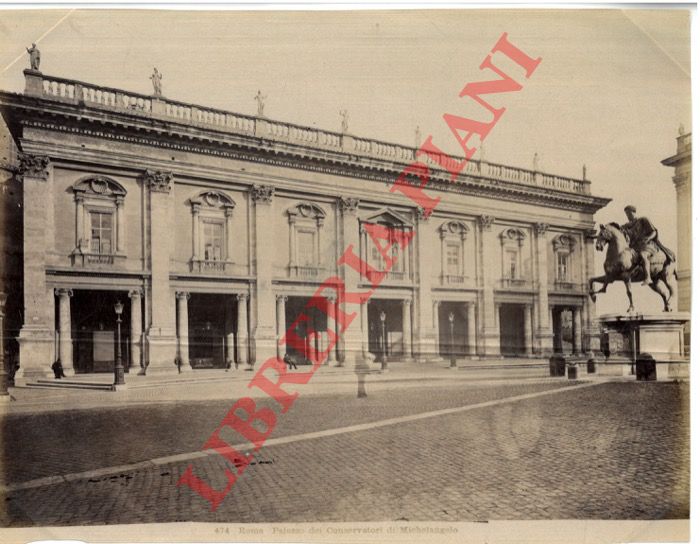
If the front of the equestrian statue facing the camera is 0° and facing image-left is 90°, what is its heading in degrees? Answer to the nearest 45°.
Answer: approximately 45°

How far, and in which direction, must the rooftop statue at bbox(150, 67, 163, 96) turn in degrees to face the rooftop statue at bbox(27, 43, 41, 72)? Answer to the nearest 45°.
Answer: approximately 90° to its right

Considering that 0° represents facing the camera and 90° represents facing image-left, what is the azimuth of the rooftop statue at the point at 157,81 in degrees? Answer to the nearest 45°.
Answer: approximately 0°

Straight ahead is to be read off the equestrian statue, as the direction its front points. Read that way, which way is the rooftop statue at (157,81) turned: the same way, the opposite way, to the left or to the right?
to the left
